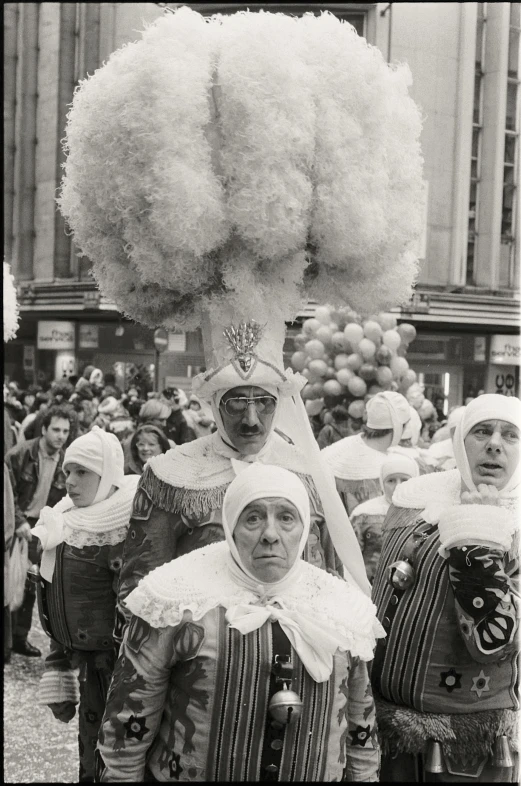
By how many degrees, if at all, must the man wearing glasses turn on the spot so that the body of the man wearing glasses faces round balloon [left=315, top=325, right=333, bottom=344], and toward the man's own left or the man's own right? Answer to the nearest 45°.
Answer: approximately 180°

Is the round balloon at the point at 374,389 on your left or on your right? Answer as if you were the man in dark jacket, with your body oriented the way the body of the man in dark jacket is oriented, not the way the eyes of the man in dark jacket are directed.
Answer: on your left

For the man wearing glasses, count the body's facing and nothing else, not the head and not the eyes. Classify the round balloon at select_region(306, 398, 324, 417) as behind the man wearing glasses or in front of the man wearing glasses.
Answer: behind

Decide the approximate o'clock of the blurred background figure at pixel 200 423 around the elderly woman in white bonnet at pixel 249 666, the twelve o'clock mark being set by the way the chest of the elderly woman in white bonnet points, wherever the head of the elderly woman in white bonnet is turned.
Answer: The blurred background figure is roughly at 6 o'clock from the elderly woman in white bonnet.

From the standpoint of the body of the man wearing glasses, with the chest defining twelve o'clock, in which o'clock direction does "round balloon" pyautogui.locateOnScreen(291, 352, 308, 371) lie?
The round balloon is roughly at 6 o'clock from the man wearing glasses.

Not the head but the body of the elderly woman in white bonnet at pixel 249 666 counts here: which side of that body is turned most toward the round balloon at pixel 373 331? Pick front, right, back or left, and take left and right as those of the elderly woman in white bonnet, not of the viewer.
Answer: back

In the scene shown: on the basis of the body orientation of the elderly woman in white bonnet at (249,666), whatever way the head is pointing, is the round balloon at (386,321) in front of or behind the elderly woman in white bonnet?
behind

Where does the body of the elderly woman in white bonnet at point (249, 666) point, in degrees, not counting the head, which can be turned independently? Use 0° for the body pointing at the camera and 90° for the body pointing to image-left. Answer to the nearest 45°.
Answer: approximately 0°

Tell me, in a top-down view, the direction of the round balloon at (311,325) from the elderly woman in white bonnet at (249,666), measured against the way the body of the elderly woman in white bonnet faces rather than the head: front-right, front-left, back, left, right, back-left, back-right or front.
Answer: back

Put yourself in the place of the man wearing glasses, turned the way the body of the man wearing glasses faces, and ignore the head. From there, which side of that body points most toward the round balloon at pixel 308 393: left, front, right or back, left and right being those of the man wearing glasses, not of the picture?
back

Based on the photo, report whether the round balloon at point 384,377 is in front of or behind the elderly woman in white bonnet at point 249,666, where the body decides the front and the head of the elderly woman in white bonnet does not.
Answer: behind

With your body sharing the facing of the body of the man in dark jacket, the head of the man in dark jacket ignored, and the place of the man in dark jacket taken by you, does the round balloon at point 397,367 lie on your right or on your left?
on your left

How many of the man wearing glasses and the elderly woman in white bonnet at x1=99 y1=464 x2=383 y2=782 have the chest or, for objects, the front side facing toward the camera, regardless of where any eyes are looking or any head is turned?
2

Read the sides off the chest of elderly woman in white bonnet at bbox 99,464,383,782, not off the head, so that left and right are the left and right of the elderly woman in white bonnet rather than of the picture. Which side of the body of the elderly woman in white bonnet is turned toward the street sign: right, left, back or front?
back
